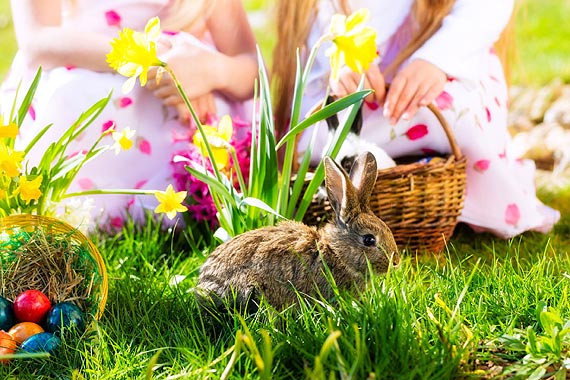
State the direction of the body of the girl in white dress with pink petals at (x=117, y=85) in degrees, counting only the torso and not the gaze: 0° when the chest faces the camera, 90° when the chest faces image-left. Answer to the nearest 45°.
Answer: approximately 0°

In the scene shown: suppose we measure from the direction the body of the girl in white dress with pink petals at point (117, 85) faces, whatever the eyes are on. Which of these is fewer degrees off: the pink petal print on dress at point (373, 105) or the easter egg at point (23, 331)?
the easter egg

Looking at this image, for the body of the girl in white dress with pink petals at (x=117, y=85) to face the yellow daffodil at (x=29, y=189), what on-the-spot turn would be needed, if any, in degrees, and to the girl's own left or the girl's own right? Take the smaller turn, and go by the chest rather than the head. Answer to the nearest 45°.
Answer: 0° — they already face it

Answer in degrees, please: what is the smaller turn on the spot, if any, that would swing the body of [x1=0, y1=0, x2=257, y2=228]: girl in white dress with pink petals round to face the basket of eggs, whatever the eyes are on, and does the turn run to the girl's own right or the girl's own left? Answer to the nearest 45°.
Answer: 0° — they already face it

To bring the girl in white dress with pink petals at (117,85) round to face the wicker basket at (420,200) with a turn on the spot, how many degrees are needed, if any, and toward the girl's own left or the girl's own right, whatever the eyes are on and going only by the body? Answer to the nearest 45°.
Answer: approximately 45° to the girl's own left

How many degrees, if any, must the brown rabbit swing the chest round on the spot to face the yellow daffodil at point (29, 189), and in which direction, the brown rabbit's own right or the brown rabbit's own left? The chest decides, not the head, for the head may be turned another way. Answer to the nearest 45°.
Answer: approximately 180°

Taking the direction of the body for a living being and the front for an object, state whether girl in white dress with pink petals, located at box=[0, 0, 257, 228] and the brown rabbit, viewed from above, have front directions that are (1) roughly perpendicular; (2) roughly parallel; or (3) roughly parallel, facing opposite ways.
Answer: roughly perpendicular

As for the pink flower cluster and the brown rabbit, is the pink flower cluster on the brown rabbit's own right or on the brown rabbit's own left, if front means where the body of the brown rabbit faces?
on the brown rabbit's own left

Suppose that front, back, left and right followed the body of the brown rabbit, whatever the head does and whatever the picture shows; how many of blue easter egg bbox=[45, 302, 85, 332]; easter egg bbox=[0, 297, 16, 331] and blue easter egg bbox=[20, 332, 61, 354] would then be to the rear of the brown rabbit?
3

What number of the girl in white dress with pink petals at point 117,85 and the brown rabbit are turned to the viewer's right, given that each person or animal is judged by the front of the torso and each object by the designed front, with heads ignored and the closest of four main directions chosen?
1

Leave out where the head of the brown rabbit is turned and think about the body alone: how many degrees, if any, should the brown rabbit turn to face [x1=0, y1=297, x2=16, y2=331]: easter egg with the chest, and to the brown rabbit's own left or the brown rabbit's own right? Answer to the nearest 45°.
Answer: approximately 180°

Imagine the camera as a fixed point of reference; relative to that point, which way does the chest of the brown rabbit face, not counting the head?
to the viewer's right
